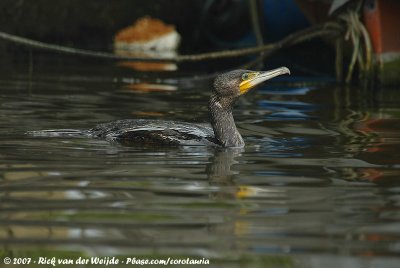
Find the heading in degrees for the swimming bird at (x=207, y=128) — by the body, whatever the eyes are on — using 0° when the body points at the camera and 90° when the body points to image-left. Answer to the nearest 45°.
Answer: approximately 270°
